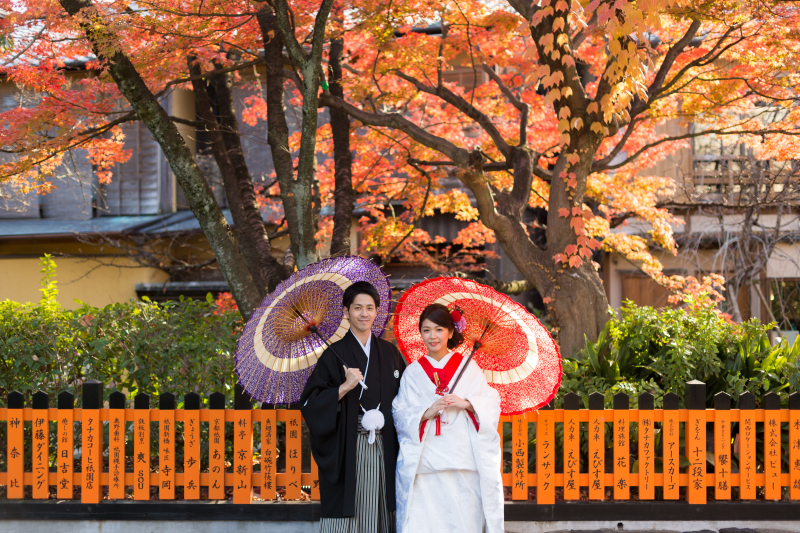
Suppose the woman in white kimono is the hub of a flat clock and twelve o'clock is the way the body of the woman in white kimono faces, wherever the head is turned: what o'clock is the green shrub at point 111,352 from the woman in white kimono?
The green shrub is roughly at 4 o'clock from the woman in white kimono.

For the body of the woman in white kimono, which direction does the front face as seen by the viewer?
toward the camera

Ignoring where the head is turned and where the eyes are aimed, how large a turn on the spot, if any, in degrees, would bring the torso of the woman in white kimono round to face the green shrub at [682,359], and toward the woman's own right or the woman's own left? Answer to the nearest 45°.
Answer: approximately 135° to the woman's own left

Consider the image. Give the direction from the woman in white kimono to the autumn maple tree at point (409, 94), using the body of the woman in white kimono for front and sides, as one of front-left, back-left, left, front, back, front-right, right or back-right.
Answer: back
